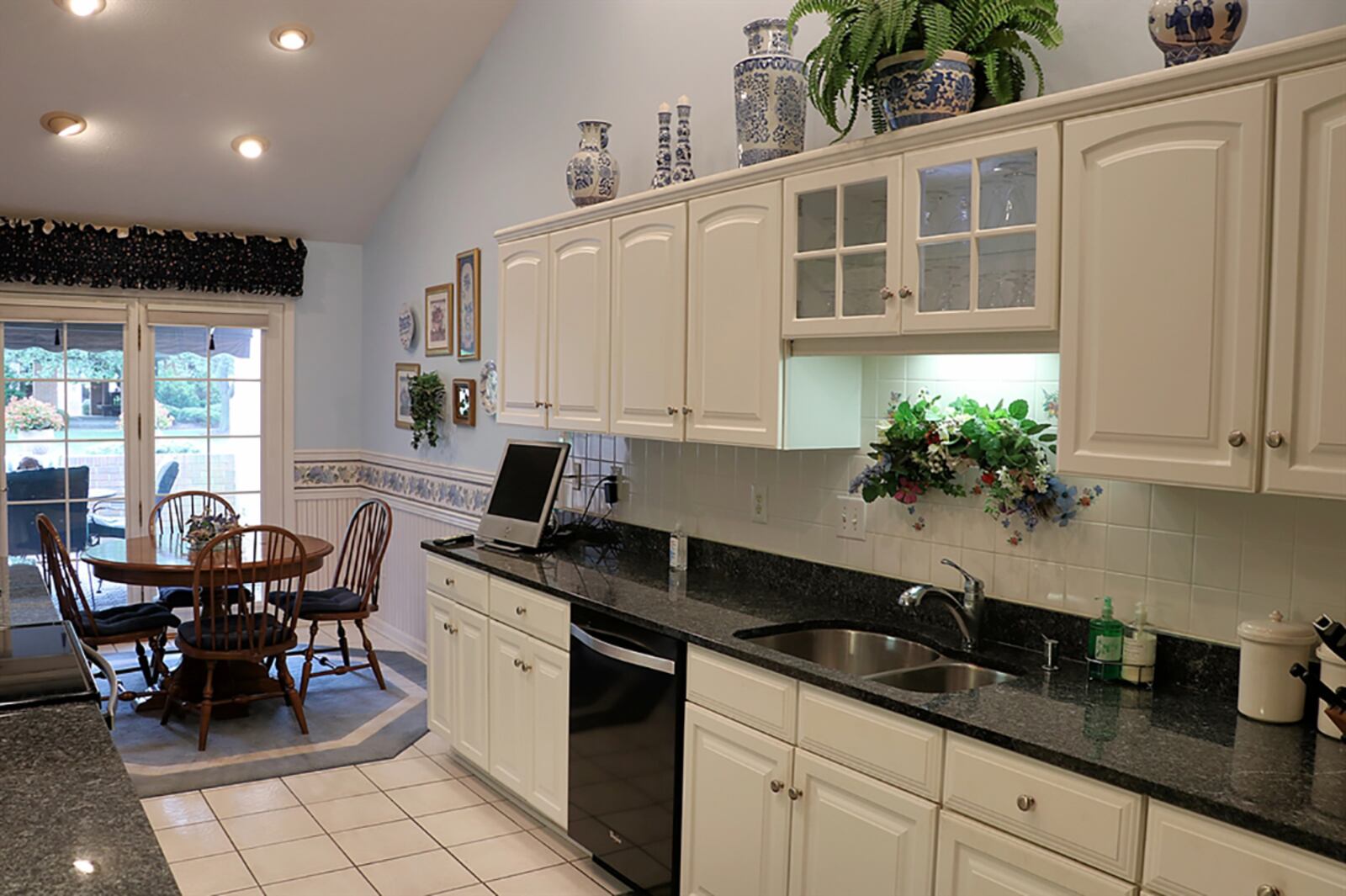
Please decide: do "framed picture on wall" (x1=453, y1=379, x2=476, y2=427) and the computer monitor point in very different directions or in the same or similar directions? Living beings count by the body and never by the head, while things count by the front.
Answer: same or similar directions

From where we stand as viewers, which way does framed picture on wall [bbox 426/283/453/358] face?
facing the viewer and to the left of the viewer

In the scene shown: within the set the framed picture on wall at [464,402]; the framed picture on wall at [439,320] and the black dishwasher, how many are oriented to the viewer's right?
0

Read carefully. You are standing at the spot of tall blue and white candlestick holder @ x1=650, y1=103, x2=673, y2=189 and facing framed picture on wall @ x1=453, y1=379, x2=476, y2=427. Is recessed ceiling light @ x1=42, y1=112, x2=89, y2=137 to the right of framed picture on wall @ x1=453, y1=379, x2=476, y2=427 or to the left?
left

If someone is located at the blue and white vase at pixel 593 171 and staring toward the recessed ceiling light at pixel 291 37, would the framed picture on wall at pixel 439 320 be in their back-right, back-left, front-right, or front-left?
front-right

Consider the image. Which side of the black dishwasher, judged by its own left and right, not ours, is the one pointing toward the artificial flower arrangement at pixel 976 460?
left

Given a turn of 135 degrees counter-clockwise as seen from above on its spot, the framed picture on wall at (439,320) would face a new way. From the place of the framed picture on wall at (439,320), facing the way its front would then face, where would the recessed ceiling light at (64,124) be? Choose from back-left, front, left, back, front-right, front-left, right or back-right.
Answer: back

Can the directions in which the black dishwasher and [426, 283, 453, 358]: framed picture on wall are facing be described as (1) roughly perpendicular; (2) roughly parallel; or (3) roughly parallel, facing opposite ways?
roughly parallel
